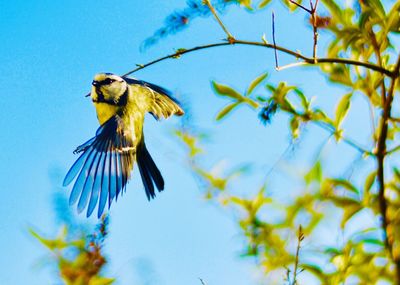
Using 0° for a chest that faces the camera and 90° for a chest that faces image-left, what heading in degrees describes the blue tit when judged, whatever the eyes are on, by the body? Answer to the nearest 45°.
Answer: approximately 45°
